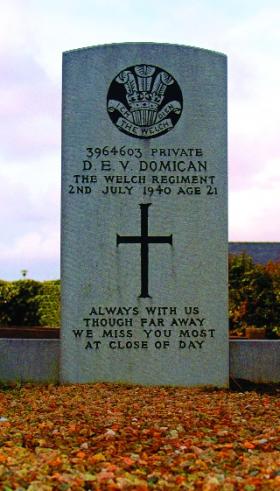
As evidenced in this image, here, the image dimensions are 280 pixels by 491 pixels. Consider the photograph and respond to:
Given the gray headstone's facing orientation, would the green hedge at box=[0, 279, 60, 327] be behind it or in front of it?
behind

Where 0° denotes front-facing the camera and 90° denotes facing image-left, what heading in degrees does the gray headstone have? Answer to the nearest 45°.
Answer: approximately 0°

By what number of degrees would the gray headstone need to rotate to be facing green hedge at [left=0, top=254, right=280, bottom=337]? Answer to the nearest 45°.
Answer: approximately 180°
